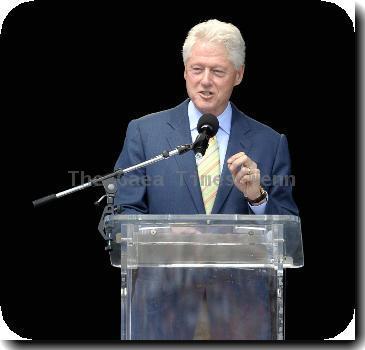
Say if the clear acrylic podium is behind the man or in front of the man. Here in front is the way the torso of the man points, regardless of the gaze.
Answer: in front

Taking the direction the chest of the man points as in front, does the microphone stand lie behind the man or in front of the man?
in front

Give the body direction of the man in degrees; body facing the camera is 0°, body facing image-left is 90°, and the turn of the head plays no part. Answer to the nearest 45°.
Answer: approximately 0°
